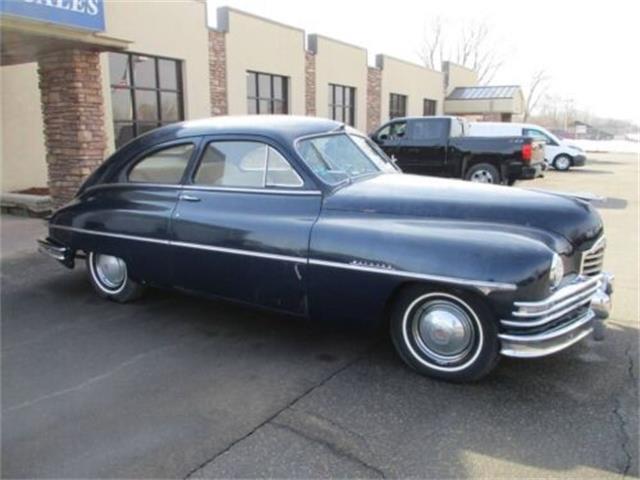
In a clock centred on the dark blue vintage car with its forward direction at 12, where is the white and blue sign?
The white and blue sign is roughly at 6 o'clock from the dark blue vintage car.

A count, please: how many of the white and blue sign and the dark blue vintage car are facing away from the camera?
0

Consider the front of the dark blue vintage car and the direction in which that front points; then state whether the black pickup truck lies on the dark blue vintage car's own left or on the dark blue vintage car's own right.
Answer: on the dark blue vintage car's own left

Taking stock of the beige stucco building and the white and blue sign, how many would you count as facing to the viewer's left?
0

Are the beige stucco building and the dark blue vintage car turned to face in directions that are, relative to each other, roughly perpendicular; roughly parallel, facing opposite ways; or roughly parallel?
roughly parallel

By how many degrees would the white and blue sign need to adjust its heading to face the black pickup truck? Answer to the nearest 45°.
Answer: approximately 45° to its left

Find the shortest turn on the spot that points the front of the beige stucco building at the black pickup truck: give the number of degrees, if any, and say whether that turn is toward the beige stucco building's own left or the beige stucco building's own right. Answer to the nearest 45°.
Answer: approximately 45° to the beige stucco building's own left

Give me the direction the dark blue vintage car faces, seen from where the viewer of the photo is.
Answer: facing the viewer and to the right of the viewer

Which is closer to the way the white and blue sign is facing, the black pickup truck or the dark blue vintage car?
the dark blue vintage car

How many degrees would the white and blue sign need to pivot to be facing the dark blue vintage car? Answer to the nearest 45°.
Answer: approximately 45° to its right

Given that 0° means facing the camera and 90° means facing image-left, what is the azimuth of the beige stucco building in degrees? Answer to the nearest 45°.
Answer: approximately 315°

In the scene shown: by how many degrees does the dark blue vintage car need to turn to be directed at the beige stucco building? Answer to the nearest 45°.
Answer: approximately 180°

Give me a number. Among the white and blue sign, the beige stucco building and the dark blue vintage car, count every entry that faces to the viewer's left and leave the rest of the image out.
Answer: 0

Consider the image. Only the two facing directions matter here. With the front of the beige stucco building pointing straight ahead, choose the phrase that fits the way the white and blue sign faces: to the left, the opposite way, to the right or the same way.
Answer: the same way
